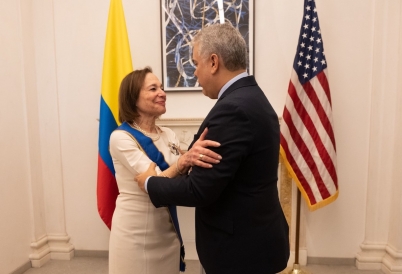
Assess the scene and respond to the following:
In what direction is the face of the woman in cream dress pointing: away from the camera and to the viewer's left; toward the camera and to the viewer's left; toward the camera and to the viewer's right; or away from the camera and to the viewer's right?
toward the camera and to the viewer's right

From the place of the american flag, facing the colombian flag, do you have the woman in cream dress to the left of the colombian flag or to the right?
left

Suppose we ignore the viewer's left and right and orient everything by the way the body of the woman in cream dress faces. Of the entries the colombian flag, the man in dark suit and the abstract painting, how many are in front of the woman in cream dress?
1

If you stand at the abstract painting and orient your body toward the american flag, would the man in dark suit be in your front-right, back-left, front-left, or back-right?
front-right

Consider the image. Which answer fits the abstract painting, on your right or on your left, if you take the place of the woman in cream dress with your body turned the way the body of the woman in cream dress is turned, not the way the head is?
on your left

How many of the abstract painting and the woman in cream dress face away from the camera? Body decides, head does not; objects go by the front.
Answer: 0

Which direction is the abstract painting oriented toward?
toward the camera

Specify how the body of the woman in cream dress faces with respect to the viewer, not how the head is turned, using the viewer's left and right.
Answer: facing the viewer and to the right of the viewer

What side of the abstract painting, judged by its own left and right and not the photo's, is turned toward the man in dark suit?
front

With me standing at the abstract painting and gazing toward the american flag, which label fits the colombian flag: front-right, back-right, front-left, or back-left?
back-right

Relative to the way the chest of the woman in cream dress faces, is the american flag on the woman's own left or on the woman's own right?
on the woman's own left

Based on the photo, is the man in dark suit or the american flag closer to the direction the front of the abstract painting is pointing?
the man in dark suit

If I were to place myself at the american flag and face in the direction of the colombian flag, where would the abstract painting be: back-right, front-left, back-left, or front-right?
front-right
